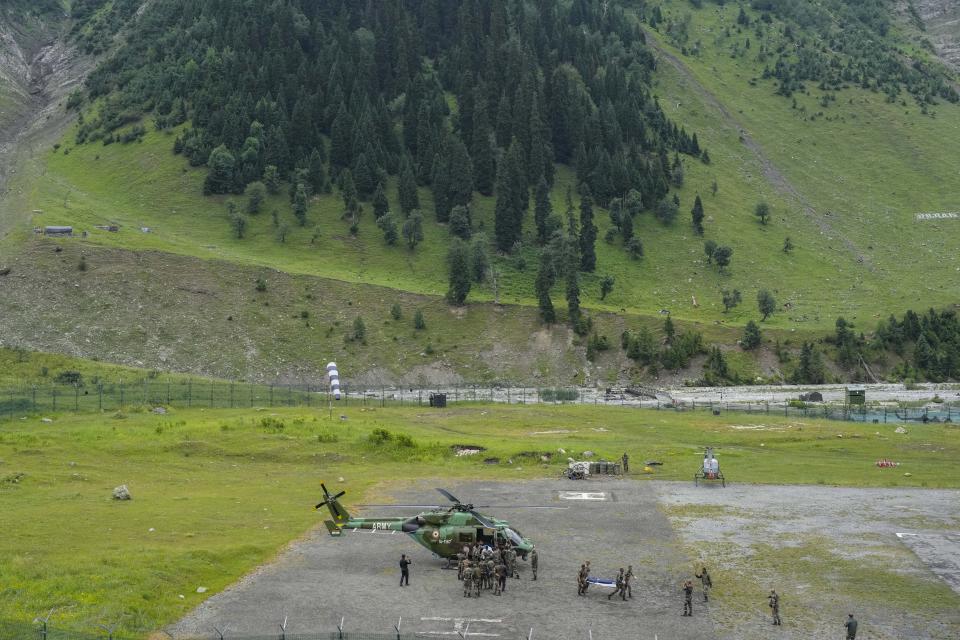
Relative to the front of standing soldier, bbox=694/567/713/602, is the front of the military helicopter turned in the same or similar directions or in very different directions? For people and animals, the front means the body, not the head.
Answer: very different directions

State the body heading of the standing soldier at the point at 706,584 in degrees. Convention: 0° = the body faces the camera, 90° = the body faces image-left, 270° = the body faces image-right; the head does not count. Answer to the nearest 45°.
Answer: approximately 90°

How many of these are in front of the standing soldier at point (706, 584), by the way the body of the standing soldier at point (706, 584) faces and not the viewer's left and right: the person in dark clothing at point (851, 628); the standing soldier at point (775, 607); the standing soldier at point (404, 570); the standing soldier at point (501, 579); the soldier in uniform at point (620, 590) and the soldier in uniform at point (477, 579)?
4

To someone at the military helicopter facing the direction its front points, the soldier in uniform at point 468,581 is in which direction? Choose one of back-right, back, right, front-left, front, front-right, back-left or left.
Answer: right

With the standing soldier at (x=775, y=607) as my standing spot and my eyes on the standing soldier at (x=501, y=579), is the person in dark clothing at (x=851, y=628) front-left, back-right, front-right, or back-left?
back-left

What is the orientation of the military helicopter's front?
to the viewer's right

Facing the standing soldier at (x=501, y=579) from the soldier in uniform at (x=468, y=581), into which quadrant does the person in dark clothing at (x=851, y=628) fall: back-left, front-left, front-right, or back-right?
front-right

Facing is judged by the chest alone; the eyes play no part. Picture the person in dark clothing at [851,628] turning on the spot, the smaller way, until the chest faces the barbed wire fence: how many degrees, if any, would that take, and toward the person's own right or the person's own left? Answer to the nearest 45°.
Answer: approximately 45° to the person's own left

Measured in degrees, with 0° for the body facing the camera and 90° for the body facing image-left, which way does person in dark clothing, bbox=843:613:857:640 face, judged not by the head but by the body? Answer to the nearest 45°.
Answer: approximately 135°

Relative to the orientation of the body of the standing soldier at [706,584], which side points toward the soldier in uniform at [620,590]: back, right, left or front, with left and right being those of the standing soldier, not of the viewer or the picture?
front

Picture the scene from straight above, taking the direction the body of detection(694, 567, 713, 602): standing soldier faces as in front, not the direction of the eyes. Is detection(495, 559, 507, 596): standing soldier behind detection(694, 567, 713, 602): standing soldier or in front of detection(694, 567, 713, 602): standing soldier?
in front

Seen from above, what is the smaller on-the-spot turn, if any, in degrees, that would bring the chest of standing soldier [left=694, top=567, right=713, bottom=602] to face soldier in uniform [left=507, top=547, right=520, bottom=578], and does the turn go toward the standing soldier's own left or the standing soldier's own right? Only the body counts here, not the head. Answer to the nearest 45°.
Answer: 0° — they already face them
